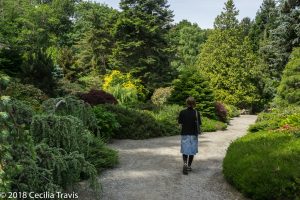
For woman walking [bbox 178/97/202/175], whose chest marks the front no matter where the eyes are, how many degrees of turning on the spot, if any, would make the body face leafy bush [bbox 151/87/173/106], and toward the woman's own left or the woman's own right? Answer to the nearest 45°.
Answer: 0° — they already face it

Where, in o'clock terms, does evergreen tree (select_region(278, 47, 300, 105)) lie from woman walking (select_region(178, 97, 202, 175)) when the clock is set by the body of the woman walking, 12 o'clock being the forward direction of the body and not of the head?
The evergreen tree is roughly at 1 o'clock from the woman walking.

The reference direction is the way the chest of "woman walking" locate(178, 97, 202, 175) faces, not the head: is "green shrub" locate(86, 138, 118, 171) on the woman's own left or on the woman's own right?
on the woman's own left

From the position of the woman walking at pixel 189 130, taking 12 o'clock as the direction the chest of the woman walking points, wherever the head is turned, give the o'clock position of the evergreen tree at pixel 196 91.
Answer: The evergreen tree is roughly at 12 o'clock from the woman walking.

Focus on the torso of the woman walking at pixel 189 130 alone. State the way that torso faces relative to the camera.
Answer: away from the camera

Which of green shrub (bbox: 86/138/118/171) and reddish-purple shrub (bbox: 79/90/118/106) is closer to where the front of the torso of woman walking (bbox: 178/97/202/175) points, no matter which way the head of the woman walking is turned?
the reddish-purple shrub

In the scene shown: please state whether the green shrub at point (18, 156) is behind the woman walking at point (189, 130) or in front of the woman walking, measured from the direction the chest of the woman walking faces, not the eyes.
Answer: behind

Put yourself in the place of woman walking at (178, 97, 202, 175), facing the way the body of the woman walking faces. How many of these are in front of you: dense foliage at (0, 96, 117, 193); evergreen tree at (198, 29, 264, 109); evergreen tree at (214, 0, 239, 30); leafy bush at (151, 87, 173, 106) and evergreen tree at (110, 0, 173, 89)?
4
